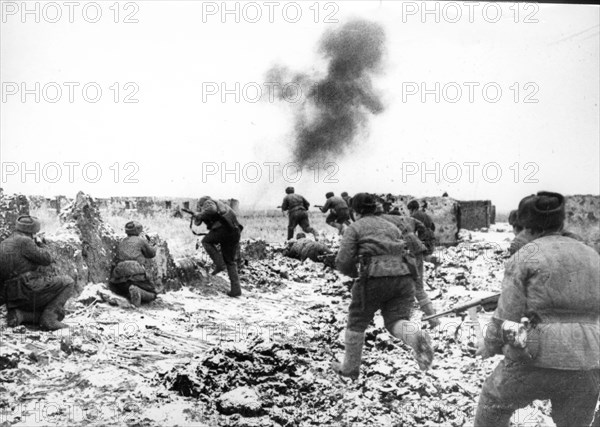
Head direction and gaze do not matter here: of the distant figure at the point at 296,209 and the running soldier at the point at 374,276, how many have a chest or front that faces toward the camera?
0

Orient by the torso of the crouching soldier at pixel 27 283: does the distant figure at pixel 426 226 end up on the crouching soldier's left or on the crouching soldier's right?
on the crouching soldier's right

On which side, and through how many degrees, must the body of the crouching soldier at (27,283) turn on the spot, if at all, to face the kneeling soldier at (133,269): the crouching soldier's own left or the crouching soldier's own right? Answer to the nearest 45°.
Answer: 0° — they already face them

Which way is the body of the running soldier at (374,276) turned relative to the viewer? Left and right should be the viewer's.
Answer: facing away from the viewer and to the left of the viewer

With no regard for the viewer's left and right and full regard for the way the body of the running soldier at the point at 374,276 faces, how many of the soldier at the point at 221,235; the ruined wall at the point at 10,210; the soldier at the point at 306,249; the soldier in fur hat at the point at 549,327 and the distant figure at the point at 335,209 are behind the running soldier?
1

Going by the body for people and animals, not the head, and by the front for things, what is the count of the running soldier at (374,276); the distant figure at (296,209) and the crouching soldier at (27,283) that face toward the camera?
0

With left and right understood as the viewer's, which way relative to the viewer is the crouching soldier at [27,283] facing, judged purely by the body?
facing away from the viewer and to the right of the viewer

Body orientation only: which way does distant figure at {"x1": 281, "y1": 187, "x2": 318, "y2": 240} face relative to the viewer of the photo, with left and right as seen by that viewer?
facing away from the viewer and to the left of the viewer

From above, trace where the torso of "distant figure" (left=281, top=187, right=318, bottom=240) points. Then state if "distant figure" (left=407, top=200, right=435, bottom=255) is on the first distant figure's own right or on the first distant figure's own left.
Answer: on the first distant figure's own right

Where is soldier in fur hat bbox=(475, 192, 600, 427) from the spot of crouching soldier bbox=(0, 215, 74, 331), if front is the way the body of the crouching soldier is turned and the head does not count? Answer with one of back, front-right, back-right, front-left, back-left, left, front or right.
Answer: right

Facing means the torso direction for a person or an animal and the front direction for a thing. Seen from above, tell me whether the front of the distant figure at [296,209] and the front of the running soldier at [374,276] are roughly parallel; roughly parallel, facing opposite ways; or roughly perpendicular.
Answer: roughly parallel
